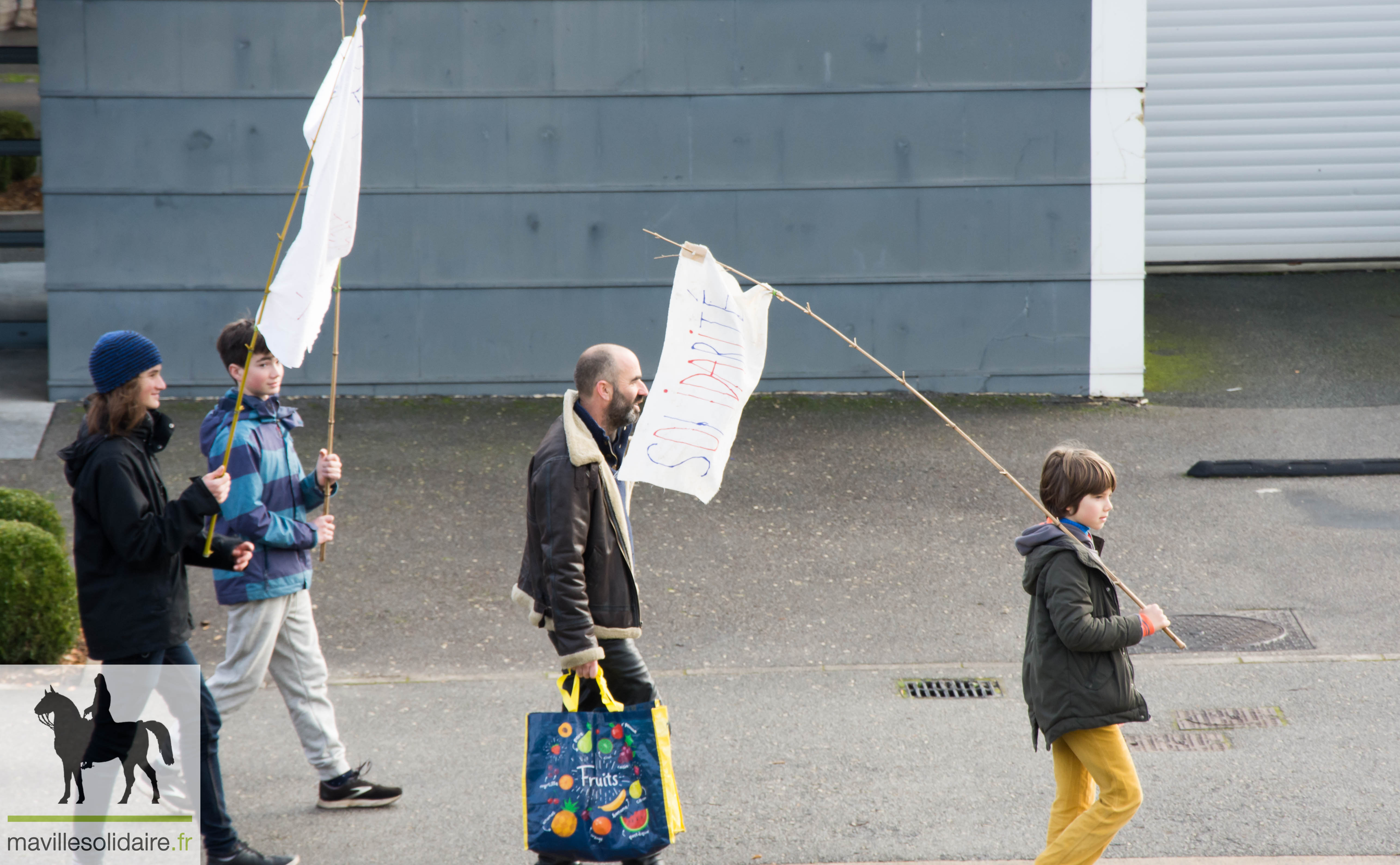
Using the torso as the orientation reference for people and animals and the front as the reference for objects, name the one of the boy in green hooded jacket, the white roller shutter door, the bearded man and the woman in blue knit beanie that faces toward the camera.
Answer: the white roller shutter door

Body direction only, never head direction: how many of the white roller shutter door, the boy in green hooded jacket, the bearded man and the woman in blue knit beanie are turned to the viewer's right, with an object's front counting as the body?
3

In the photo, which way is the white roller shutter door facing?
toward the camera

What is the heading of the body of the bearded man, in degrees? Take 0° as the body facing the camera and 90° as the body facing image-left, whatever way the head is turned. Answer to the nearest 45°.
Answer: approximately 270°

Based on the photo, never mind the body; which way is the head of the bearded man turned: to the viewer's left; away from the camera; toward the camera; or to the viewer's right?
to the viewer's right

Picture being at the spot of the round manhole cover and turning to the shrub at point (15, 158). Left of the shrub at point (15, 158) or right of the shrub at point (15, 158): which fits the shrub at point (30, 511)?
left

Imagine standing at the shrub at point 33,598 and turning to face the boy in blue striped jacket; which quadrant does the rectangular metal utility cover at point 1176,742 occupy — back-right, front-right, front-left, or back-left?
front-left

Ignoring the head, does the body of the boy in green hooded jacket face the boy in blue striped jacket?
no

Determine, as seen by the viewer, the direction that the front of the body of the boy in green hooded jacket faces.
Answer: to the viewer's right

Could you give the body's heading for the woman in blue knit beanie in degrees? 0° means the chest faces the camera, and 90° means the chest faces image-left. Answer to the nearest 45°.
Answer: approximately 270°

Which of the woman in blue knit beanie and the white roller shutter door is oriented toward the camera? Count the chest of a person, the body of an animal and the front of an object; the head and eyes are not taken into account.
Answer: the white roller shutter door

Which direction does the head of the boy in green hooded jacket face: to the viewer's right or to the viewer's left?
to the viewer's right

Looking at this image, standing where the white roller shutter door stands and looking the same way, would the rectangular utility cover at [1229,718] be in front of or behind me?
in front

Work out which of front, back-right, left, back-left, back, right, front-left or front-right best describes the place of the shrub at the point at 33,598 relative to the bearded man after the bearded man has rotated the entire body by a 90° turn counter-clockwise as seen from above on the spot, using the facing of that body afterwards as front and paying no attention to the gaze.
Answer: front-left

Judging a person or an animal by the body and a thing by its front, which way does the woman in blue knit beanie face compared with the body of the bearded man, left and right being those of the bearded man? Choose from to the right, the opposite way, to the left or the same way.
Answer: the same way

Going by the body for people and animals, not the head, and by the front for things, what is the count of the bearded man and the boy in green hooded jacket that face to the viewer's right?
2
